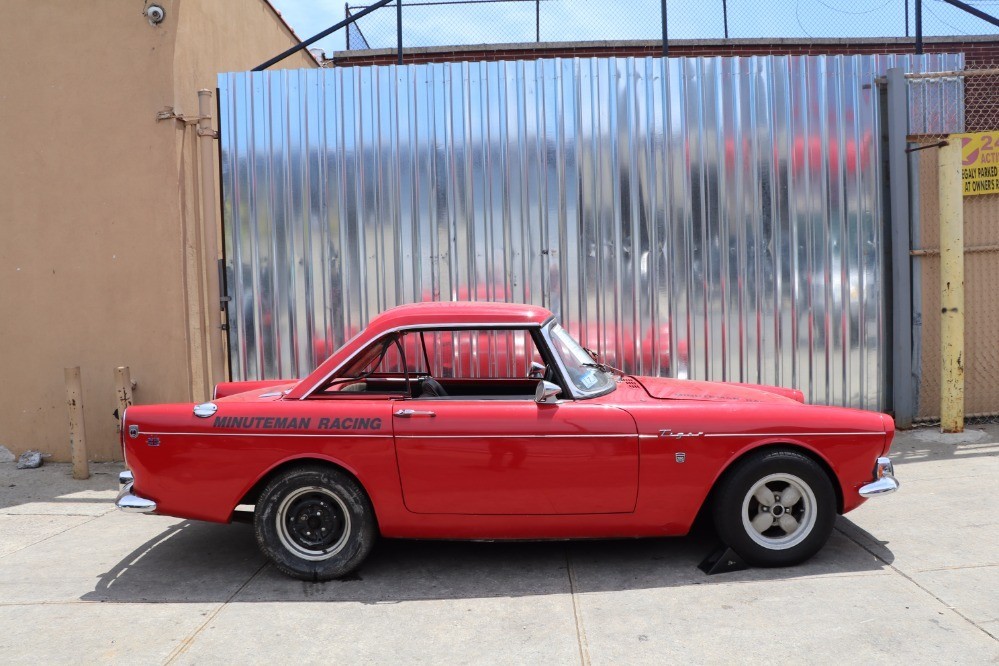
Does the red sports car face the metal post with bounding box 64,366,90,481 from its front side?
no

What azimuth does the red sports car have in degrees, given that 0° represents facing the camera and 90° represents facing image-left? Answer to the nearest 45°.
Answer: approximately 270°

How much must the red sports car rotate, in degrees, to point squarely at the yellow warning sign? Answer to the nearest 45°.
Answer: approximately 45° to its left

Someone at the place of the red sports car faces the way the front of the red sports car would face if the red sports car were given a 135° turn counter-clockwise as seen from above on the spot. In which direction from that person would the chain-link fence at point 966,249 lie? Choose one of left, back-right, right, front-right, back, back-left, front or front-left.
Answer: right

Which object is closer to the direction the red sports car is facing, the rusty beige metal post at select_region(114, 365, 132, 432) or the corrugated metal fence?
the corrugated metal fence

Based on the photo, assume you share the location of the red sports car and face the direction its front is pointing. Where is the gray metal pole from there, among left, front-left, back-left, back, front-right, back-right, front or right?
front-left

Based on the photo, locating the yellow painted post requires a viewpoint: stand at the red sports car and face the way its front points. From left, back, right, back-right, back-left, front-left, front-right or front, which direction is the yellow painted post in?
front-left

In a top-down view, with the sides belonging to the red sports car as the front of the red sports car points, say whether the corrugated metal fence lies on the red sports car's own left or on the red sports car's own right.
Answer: on the red sports car's own left

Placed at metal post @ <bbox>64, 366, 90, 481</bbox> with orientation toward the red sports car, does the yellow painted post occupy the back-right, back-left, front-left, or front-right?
front-left

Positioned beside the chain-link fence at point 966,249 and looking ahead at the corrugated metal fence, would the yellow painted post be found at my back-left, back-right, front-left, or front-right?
front-left

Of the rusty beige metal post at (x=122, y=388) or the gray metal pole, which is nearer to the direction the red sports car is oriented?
the gray metal pole

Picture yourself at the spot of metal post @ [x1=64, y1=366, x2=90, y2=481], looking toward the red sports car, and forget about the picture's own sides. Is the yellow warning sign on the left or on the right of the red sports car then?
left
